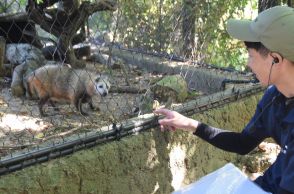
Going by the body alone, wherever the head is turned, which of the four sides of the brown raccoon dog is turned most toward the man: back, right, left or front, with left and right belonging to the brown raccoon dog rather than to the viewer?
right

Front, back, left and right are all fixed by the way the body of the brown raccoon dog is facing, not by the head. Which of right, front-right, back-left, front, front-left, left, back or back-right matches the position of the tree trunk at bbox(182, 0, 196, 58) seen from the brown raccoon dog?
front

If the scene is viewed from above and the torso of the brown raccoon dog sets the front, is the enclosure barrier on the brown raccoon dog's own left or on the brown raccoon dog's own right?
on the brown raccoon dog's own right

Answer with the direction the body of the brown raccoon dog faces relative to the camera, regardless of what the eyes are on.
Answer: to the viewer's right
